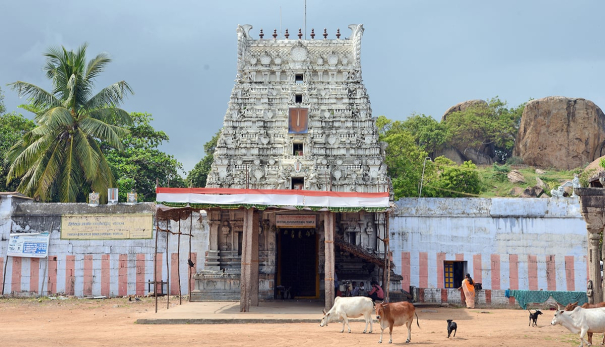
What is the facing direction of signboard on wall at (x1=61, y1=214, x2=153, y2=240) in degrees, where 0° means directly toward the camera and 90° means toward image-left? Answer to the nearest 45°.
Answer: approximately 0°

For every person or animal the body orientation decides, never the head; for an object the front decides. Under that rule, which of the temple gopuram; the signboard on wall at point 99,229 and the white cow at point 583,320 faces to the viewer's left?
the white cow

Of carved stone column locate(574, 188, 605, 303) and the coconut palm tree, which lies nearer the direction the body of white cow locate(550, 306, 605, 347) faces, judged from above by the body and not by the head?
the coconut palm tree

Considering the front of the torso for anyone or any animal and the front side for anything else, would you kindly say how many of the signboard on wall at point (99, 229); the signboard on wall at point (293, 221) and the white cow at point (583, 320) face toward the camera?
2

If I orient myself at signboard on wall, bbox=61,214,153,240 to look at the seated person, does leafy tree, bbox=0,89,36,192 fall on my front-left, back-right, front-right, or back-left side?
back-left

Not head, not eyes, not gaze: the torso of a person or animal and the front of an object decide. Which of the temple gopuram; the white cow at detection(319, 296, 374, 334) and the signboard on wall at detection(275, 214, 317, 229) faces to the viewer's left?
the white cow

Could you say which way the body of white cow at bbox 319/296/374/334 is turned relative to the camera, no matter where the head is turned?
to the viewer's left

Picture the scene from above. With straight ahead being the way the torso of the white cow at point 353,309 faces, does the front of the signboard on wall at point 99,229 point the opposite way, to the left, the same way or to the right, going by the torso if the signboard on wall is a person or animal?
to the left

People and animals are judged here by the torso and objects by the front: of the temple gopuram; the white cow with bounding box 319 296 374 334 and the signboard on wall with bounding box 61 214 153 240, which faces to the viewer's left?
the white cow

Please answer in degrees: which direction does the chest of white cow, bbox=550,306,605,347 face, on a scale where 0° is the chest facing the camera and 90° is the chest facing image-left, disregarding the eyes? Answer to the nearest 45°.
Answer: approximately 90°

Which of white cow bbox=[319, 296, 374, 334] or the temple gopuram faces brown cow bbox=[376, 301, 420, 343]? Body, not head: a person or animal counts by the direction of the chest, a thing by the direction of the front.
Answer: the temple gopuram

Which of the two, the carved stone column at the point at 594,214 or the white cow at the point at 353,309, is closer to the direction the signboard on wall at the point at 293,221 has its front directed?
the white cow

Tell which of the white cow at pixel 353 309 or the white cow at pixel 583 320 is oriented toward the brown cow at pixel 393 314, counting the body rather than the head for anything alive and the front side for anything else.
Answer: the white cow at pixel 583 320

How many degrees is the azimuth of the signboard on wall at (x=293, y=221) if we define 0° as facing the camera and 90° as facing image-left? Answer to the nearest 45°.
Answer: approximately 0°
